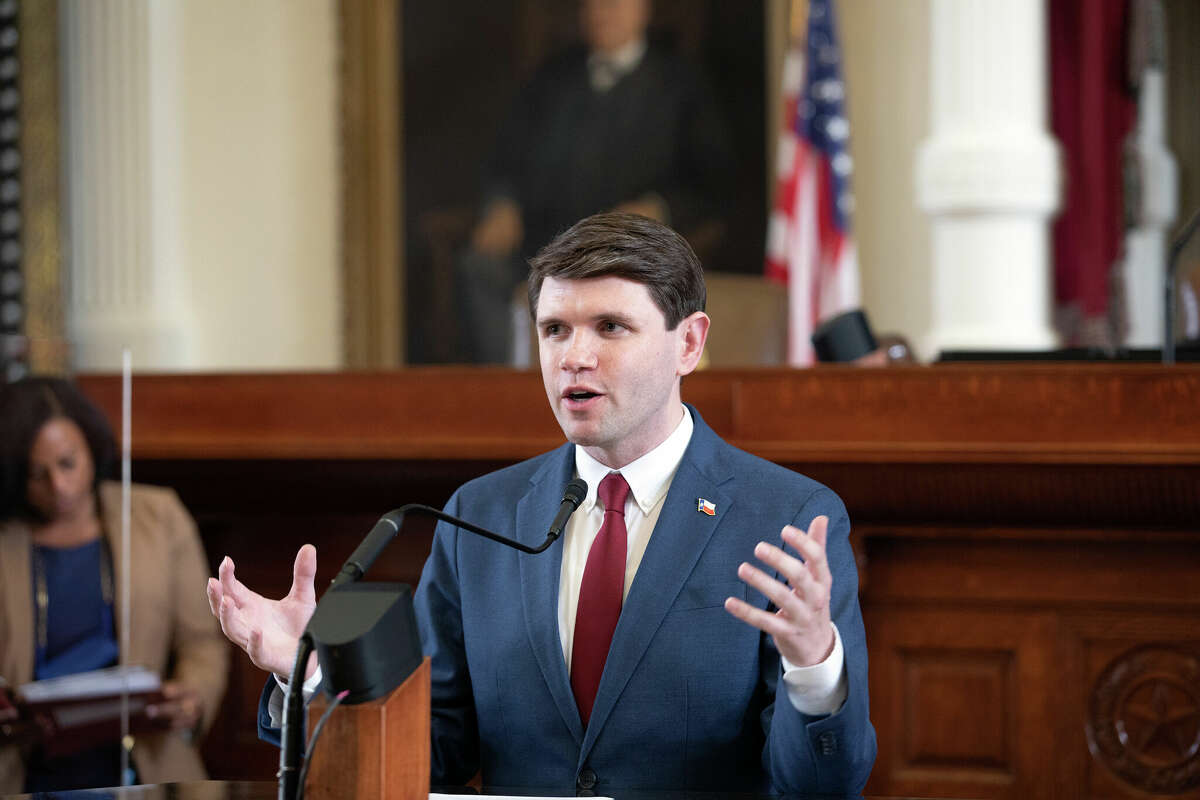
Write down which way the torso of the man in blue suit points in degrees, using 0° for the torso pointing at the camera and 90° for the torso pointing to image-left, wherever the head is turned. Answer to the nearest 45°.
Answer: approximately 45°

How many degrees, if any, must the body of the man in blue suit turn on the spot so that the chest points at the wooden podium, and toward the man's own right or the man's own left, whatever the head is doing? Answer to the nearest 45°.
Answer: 0° — they already face it

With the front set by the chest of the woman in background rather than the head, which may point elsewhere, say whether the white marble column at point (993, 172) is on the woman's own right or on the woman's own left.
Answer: on the woman's own left

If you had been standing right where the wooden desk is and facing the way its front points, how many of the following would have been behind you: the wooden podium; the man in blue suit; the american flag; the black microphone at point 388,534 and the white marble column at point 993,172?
2

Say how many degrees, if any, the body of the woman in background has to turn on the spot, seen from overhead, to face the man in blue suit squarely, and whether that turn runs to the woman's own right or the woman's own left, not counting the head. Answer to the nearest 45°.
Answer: approximately 45° to the woman's own left

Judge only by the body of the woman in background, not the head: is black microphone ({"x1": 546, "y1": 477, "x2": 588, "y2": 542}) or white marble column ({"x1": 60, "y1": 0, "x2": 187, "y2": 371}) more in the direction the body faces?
the black microphone

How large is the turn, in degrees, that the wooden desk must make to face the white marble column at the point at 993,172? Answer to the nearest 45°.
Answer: approximately 180°

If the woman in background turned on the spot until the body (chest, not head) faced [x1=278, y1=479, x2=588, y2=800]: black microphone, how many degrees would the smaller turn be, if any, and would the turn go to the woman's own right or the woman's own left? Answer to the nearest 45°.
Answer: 0° — they already face it

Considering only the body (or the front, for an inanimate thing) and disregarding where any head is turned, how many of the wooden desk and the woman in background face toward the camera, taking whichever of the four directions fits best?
2

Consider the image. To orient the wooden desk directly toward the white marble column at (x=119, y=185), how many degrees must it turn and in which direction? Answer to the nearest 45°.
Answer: approximately 135° to its right

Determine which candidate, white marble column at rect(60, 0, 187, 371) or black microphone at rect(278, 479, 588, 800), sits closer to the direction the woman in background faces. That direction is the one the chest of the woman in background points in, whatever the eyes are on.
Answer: the black microphone

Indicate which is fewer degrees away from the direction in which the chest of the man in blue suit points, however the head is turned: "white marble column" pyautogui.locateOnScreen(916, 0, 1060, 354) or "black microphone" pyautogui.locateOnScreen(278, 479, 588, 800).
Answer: the black microphone

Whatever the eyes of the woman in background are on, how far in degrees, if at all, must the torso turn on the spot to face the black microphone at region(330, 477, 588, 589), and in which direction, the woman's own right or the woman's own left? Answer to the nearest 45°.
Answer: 0° — they already face it

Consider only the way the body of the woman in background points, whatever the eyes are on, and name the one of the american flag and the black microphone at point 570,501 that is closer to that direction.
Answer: the black microphone

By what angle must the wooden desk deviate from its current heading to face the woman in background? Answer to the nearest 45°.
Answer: approximately 90° to its right
